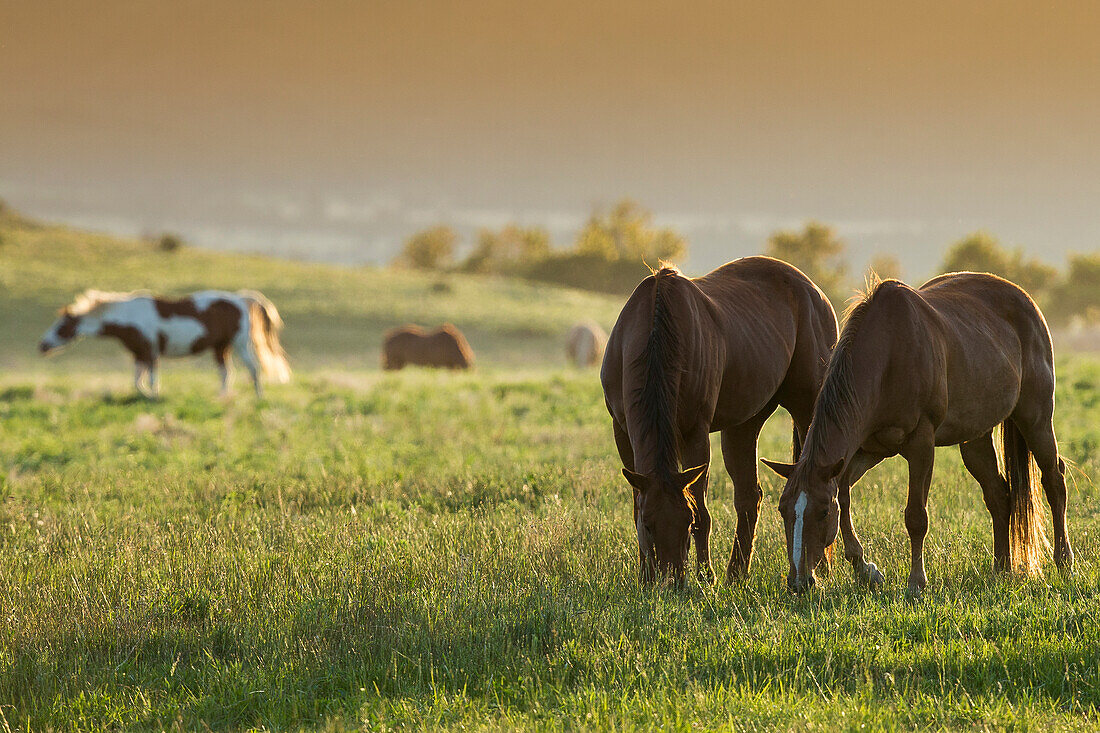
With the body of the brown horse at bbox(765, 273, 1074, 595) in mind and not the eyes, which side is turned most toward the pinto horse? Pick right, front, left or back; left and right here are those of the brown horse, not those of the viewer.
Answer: right

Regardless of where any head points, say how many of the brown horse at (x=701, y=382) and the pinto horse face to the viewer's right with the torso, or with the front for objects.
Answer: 0

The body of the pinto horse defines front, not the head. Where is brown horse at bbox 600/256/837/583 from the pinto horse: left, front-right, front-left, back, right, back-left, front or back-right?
left

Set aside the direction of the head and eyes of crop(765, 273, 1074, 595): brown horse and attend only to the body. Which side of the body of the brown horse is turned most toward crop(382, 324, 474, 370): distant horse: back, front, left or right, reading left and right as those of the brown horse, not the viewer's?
right

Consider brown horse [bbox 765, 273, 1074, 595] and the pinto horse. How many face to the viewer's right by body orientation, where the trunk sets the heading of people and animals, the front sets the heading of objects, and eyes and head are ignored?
0

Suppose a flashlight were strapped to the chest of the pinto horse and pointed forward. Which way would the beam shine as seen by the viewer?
to the viewer's left

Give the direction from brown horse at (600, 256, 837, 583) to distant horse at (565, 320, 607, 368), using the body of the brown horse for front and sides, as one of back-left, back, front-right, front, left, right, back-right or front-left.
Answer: back-right
